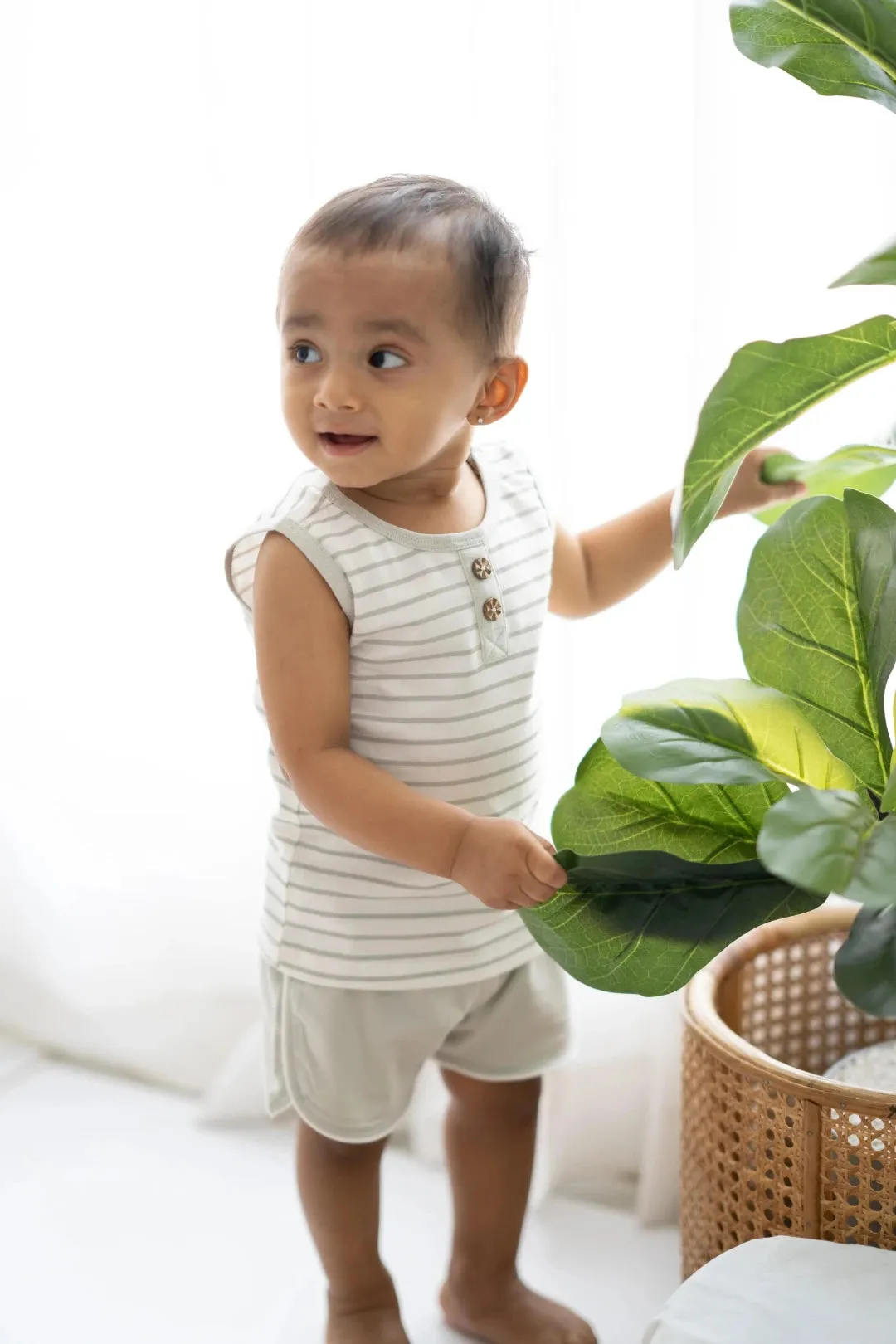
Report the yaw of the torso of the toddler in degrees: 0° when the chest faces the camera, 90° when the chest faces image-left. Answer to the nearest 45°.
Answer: approximately 315°
